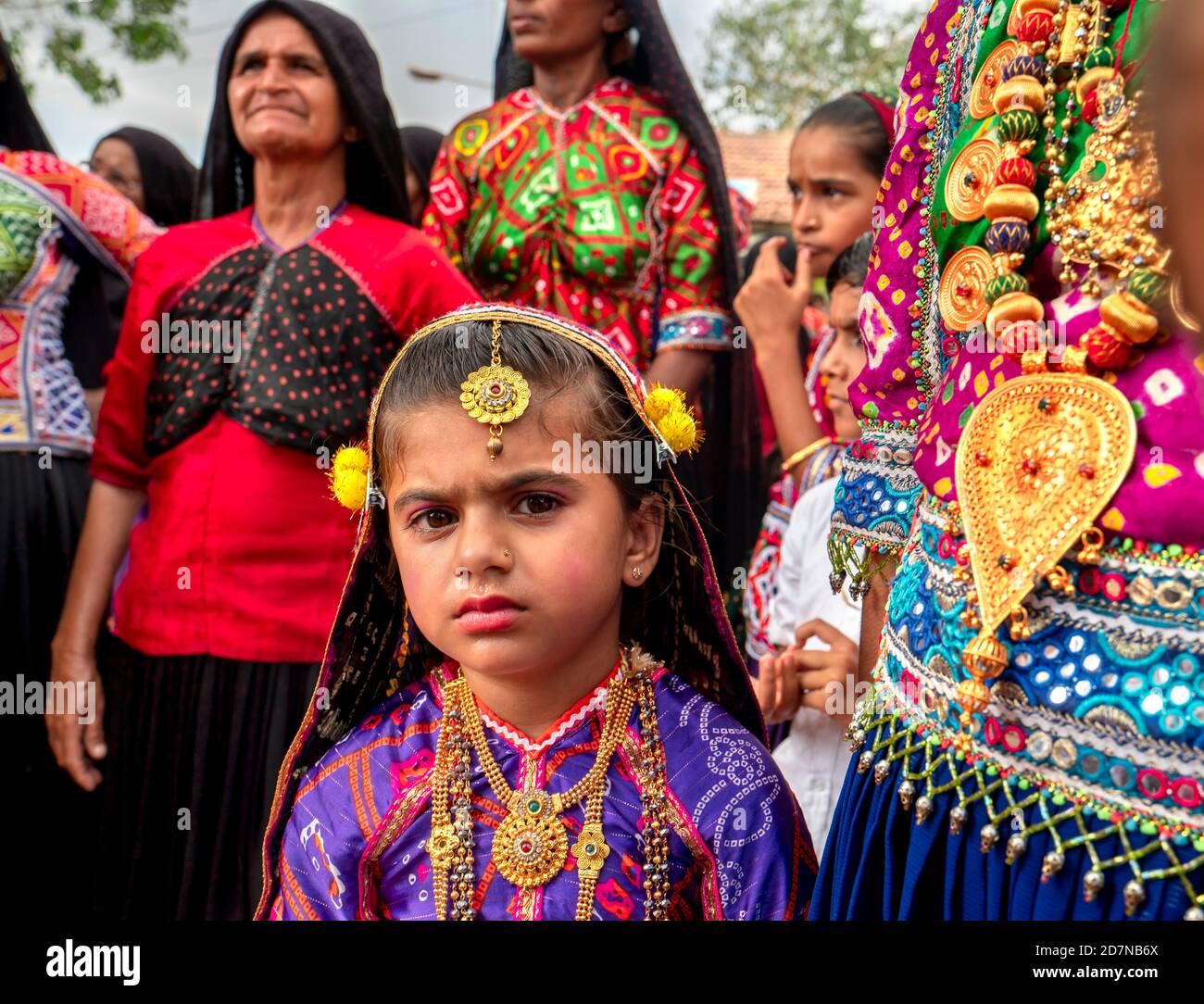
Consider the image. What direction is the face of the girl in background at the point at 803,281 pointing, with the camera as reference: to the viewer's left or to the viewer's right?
to the viewer's left

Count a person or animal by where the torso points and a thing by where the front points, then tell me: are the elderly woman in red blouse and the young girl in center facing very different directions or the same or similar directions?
same or similar directions

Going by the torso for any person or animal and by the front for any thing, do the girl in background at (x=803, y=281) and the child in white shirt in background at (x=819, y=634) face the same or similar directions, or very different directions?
same or similar directions

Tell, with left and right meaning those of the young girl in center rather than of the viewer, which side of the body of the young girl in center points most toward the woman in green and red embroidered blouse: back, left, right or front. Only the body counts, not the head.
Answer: back

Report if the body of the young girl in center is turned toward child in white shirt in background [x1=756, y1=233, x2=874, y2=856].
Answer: no

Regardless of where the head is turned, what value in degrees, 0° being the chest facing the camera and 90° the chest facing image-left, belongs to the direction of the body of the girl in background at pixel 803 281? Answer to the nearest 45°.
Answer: approximately 45°

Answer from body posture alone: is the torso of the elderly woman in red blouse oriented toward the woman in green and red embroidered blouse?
no

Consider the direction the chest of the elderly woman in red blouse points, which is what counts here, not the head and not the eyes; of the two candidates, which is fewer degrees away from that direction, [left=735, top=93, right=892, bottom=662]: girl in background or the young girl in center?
the young girl in center

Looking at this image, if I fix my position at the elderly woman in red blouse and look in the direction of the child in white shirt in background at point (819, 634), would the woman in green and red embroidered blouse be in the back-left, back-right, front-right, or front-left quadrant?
front-left

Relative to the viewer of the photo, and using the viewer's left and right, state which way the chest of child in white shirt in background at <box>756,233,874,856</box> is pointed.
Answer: facing the viewer and to the left of the viewer

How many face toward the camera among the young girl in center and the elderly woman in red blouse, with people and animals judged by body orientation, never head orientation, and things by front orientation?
2

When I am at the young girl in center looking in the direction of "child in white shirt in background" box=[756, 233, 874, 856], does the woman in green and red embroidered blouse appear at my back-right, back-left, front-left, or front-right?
front-left

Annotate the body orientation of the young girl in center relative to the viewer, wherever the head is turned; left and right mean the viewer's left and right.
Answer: facing the viewer

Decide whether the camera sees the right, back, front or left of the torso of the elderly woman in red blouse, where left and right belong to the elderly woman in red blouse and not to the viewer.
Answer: front

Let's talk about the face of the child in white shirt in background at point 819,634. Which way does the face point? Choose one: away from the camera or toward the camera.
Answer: toward the camera

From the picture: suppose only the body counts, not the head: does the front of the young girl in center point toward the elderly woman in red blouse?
no
